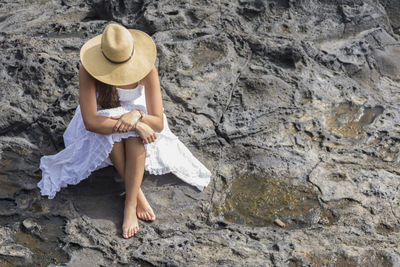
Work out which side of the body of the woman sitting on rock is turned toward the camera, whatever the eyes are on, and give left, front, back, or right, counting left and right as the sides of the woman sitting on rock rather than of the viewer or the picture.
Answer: front
